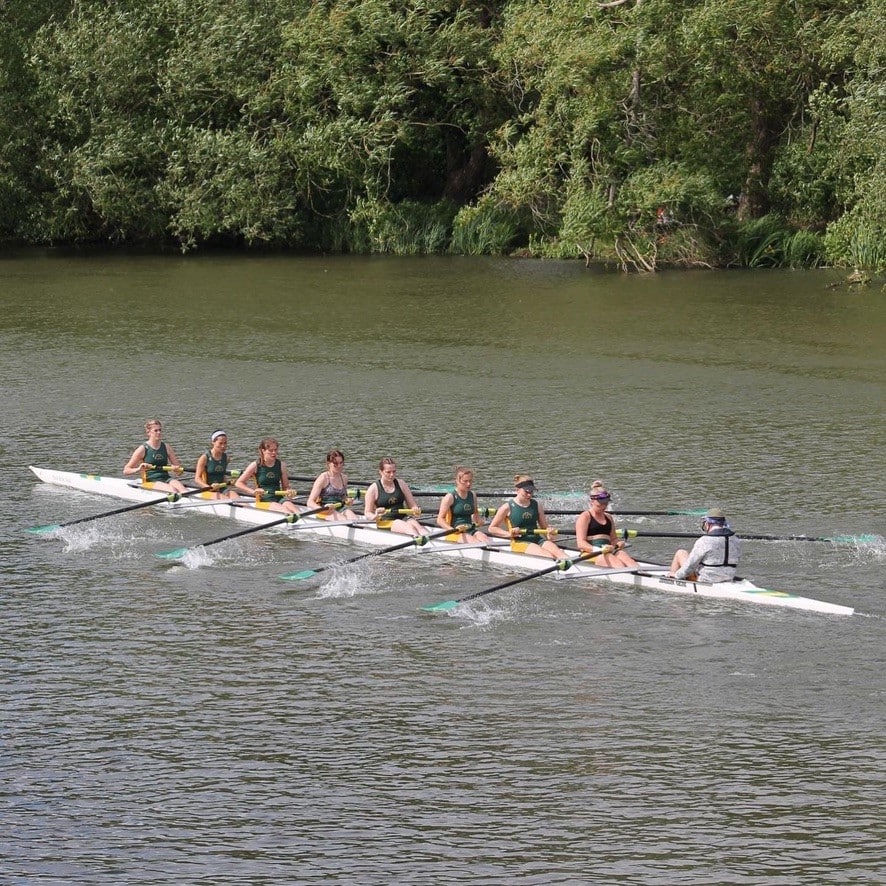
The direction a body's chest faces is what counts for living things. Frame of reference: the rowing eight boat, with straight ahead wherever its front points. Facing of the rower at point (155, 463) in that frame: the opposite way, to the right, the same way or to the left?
the opposite way

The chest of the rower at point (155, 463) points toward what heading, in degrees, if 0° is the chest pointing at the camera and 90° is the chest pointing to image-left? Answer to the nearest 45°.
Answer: approximately 315°

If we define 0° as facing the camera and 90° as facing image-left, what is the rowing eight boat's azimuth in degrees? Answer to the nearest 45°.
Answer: approximately 135°
